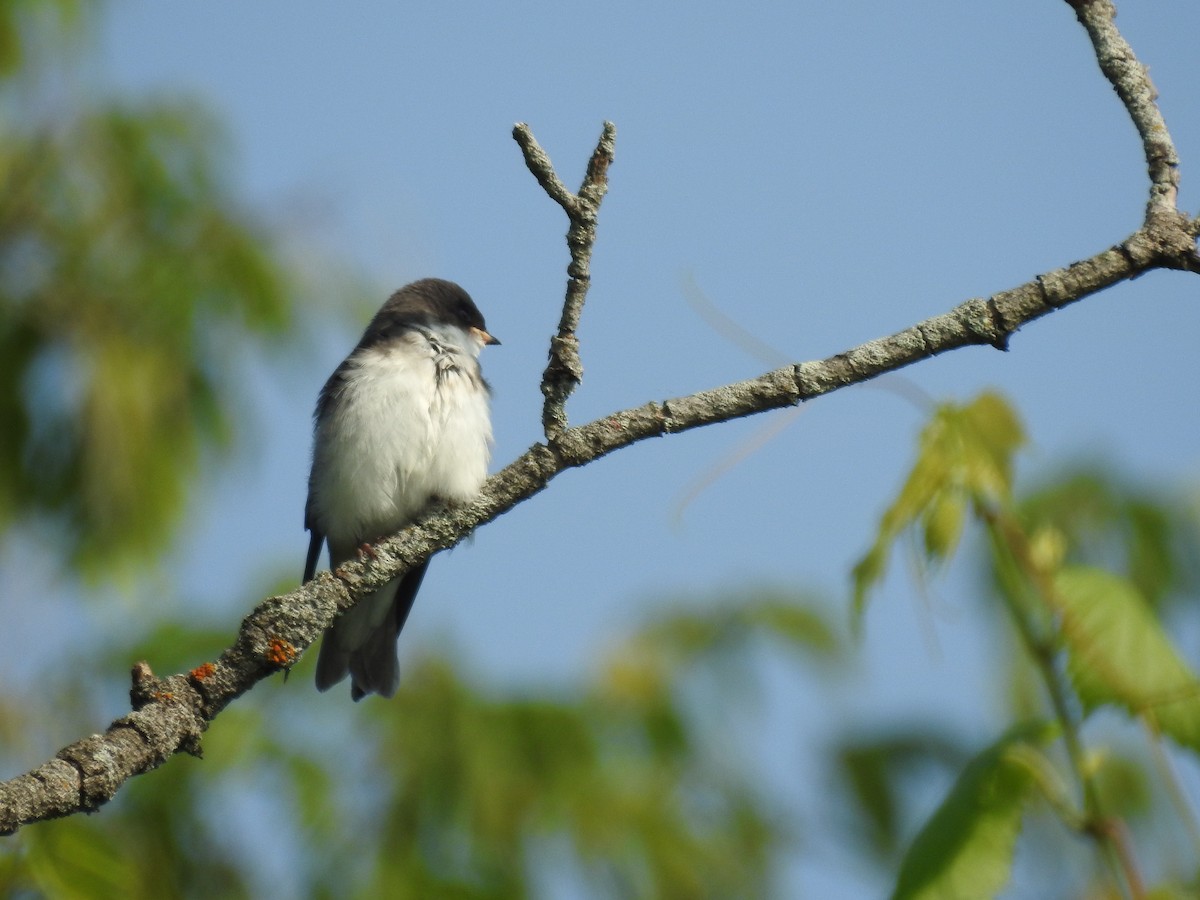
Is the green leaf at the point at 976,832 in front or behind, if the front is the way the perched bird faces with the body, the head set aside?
in front

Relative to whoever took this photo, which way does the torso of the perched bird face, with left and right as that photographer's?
facing the viewer and to the right of the viewer

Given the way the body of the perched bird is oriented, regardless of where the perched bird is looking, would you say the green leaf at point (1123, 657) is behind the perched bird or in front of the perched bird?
in front
